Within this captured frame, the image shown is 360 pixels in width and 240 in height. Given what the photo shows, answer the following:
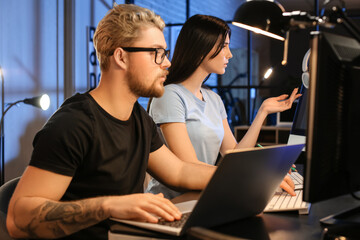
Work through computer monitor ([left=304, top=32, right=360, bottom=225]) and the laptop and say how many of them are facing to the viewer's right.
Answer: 0

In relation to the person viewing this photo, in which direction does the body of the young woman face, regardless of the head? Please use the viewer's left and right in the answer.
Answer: facing the viewer and to the right of the viewer

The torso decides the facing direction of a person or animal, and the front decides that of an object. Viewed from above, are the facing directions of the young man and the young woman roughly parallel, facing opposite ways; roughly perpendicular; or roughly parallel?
roughly parallel

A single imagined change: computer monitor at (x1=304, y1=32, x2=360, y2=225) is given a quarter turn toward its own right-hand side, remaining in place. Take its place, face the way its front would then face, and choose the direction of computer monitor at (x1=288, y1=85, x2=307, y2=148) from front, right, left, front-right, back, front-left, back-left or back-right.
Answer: front-left

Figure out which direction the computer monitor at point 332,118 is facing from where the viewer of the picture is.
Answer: facing away from the viewer and to the left of the viewer

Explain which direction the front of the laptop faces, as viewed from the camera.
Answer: facing away from the viewer and to the left of the viewer

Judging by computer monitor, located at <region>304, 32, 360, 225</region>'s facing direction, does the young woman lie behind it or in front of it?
in front

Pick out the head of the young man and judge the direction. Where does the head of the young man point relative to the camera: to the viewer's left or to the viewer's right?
to the viewer's right

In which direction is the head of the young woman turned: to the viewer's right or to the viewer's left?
to the viewer's right
